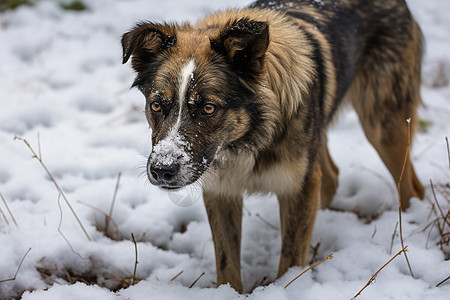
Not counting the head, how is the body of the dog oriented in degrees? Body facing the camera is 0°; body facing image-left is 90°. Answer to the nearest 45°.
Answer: approximately 45°
